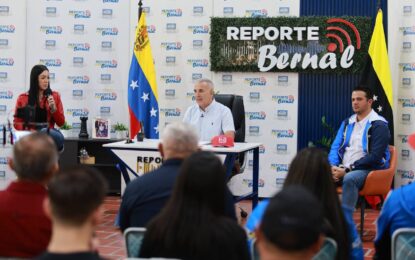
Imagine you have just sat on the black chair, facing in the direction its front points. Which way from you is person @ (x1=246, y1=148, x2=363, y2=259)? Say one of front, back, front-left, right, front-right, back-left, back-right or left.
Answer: front-left

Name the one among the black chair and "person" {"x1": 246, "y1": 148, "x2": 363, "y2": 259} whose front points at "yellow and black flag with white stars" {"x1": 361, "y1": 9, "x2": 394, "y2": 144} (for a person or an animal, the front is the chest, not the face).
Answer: the person

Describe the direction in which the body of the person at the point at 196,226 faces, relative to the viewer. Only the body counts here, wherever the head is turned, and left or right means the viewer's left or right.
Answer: facing away from the viewer

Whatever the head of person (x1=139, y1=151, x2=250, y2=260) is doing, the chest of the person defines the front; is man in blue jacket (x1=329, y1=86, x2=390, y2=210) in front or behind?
in front

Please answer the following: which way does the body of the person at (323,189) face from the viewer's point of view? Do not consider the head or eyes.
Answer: away from the camera

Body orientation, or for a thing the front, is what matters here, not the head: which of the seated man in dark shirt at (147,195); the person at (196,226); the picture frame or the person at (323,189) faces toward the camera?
the picture frame

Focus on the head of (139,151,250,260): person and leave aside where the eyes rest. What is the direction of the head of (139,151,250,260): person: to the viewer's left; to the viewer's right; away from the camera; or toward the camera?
away from the camera

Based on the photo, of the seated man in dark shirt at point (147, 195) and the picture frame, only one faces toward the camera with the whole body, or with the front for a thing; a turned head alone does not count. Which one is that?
the picture frame

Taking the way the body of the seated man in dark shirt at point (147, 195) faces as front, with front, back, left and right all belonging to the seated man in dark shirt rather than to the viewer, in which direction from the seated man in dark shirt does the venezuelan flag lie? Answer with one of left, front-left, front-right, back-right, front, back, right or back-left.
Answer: front

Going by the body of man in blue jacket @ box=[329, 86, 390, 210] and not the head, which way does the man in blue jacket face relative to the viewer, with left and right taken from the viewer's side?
facing the viewer and to the left of the viewer

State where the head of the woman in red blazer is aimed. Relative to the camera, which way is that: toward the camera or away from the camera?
toward the camera

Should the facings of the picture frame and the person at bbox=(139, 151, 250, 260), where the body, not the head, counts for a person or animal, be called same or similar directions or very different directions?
very different directions

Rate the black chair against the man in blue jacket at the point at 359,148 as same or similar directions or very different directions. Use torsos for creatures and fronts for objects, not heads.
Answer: same or similar directions

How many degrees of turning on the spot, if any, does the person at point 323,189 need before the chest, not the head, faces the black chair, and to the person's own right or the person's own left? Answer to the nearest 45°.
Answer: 0° — they already face it

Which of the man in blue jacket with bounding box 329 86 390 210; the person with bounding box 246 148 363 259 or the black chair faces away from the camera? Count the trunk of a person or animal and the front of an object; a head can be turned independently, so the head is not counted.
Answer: the person

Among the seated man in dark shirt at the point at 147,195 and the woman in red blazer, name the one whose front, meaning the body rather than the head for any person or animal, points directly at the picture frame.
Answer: the seated man in dark shirt

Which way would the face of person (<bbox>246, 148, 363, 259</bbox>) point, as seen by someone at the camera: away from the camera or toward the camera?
away from the camera

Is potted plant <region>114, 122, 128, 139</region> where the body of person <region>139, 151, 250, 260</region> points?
yes

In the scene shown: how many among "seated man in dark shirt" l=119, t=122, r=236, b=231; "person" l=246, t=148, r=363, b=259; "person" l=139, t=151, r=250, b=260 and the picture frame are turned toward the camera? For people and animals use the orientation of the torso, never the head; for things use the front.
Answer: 1

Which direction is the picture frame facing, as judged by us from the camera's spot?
facing the viewer
